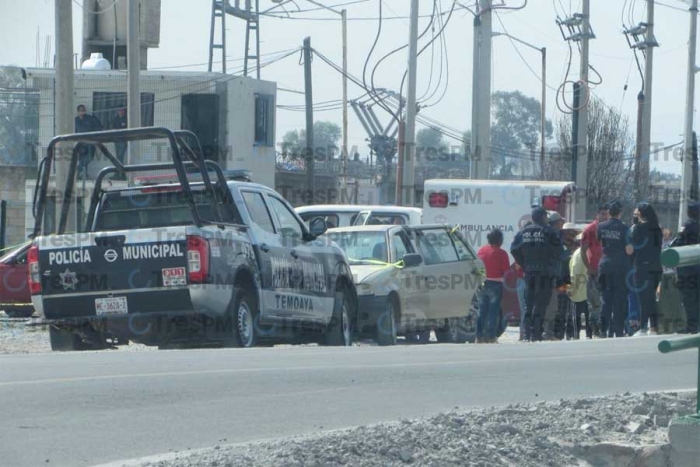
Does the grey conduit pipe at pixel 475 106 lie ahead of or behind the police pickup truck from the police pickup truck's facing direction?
ahead

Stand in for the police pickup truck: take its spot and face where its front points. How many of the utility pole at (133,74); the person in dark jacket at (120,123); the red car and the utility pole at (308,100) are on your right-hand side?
0

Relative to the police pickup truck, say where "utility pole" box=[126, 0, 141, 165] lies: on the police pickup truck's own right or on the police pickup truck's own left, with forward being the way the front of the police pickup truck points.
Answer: on the police pickup truck's own left

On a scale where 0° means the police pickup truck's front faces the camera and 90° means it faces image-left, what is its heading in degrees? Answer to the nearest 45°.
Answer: approximately 225°

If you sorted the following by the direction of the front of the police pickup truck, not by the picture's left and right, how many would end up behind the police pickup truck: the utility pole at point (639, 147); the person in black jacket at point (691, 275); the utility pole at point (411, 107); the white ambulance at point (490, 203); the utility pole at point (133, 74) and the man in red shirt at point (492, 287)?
0
